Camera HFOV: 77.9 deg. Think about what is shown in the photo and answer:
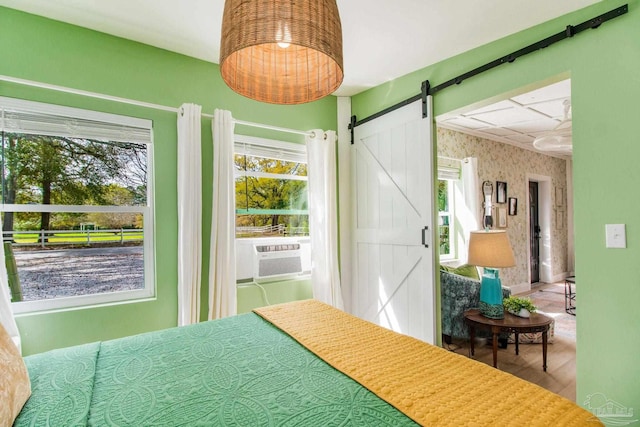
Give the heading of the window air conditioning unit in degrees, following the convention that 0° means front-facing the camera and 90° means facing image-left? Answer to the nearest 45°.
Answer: approximately 315°

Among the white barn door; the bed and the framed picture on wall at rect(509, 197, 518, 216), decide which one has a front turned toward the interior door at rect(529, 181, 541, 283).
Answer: the bed

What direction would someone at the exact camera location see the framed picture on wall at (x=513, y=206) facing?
facing the viewer and to the right of the viewer

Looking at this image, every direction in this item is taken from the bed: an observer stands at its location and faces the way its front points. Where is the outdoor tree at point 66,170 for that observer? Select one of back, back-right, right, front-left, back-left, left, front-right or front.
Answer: left

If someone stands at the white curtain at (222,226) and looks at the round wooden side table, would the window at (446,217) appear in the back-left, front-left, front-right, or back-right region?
front-left

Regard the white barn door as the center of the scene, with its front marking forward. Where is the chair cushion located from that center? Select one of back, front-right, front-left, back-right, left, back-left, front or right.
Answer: back

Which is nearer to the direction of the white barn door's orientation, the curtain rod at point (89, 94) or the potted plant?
the curtain rod

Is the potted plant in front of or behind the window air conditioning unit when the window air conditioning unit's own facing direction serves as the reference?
in front

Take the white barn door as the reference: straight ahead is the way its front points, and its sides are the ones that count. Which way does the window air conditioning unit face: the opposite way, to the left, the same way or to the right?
to the left

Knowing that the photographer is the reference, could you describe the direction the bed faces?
facing away from the viewer and to the right of the viewer

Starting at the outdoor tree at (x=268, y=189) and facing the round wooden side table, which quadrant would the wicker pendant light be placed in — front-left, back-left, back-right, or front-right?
front-right

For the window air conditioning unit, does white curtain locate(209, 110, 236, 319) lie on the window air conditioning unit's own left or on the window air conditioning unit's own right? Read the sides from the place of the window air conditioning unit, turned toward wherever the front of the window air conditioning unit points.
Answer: on the window air conditioning unit's own right

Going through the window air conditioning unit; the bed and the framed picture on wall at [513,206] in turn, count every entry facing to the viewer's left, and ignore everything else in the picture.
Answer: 0

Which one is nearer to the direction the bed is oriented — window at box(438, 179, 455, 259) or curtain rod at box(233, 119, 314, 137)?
the window

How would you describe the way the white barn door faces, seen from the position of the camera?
facing the viewer and to the left of the viewer

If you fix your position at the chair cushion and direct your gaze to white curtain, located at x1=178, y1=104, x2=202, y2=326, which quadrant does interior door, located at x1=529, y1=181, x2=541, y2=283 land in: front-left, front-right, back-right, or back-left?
back-right

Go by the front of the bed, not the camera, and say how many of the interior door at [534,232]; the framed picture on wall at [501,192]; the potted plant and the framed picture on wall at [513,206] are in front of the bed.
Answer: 4

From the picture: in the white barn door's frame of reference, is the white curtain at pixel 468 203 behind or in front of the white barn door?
behind

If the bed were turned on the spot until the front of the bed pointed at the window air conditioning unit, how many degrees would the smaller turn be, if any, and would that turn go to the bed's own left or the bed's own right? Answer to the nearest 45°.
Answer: approximately 45° to the bed's own left
